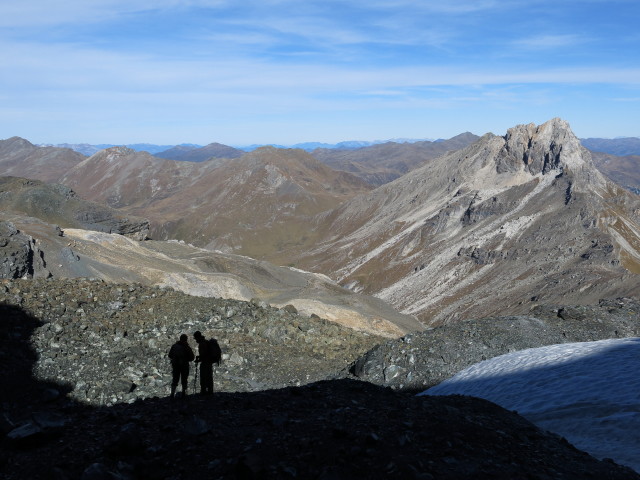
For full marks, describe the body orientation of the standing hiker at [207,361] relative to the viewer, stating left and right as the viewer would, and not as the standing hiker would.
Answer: facing to the left of the viewer
